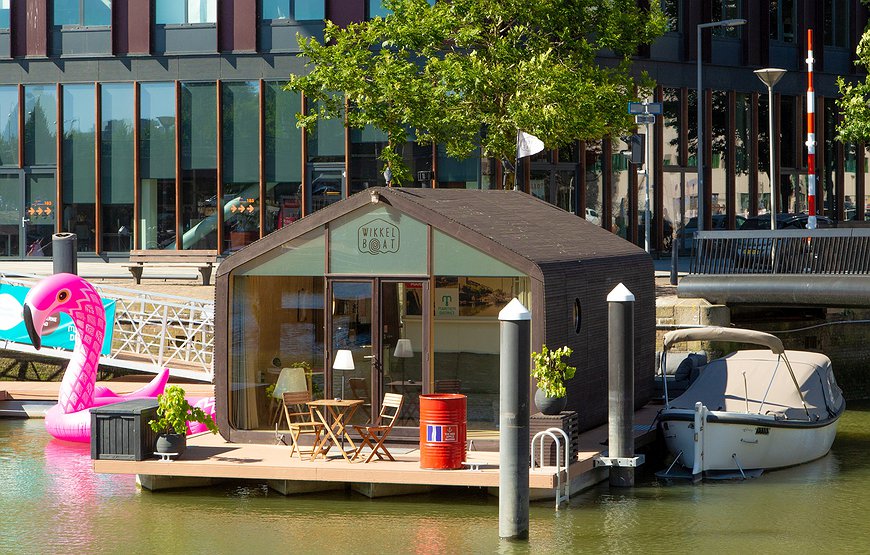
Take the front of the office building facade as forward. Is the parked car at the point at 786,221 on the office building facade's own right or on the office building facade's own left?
on the office building facade's own left

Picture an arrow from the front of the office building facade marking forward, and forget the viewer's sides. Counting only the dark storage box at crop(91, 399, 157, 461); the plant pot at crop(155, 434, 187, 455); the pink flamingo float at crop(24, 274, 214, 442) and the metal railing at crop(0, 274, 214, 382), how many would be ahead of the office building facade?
4

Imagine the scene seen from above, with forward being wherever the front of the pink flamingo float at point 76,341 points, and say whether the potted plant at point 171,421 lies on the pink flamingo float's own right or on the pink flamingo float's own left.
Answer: on the pink flamingo float's own left

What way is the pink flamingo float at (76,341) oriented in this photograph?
to the viewer's left

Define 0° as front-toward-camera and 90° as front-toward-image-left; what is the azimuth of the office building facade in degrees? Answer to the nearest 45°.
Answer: approximately 0°

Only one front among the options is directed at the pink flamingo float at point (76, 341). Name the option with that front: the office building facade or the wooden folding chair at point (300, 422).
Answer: the office building facade

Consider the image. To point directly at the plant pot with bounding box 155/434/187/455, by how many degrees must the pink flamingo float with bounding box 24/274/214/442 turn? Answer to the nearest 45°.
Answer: approximately 90° to its left

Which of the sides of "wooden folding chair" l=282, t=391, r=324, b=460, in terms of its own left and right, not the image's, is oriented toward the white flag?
left

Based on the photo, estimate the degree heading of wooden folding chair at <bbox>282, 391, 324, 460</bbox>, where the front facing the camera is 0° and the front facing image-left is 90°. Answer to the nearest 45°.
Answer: approximately 315°
